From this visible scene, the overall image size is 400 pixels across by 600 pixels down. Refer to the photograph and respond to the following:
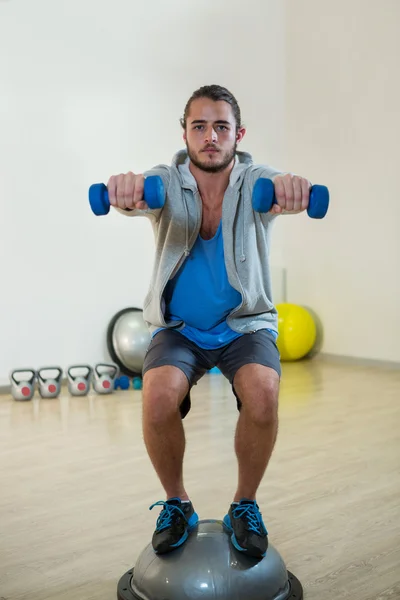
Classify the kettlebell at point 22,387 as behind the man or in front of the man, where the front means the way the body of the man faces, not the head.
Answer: behind

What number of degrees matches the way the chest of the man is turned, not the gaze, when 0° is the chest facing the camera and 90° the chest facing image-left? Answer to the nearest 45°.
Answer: approximately 0°

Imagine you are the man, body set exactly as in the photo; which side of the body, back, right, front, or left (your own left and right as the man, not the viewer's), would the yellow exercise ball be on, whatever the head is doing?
back

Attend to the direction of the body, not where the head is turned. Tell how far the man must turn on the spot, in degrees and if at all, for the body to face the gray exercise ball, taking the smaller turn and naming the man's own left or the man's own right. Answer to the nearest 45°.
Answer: approximately 180°
